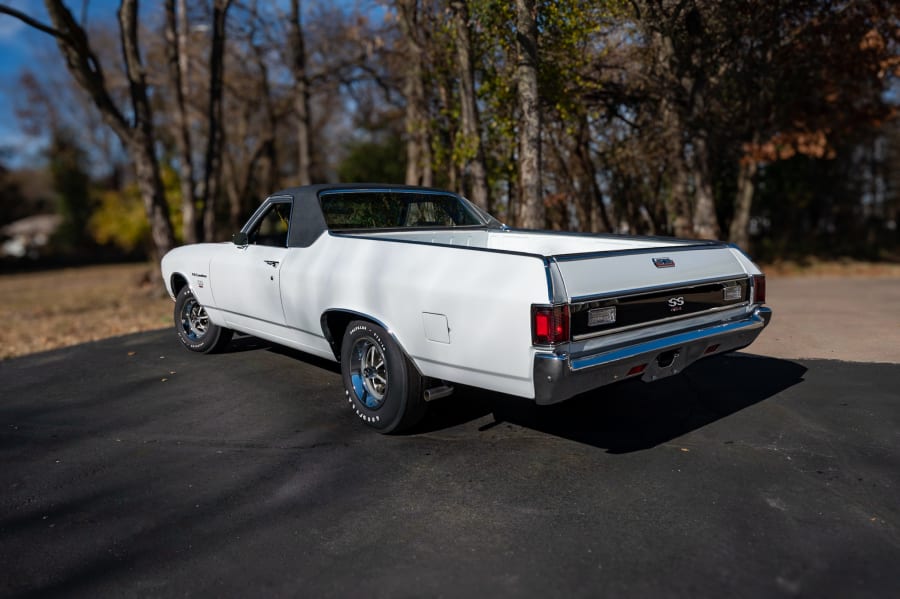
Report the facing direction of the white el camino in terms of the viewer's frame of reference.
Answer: facing away from the viewer and to the left of the viewer
